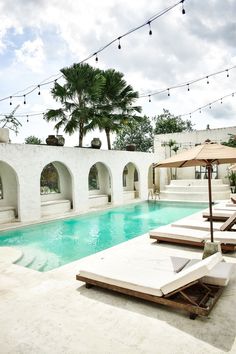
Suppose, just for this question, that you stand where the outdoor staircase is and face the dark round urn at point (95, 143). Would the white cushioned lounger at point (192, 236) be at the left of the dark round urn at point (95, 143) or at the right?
left

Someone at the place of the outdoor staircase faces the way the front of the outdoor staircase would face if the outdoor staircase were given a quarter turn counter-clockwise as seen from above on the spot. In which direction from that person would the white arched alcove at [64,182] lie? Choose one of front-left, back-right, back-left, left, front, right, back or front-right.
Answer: back-right

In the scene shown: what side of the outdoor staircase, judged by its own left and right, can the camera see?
front

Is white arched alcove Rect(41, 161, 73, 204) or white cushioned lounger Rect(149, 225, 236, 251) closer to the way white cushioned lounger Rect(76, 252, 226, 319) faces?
the white arched alcove

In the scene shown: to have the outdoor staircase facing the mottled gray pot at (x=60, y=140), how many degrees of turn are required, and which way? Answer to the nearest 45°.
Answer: approximately 45° to its right

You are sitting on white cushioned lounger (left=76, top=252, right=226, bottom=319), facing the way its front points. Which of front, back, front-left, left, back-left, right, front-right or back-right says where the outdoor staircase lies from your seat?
front-right

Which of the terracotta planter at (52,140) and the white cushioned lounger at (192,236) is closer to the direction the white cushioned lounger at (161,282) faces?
the terracotta planter

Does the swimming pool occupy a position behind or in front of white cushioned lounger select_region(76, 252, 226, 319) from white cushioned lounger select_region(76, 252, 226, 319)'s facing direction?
in front

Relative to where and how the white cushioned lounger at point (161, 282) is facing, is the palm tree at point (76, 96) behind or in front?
in front

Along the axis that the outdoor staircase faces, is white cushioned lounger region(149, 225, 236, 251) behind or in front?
in front

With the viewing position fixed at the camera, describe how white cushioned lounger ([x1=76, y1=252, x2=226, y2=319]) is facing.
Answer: facing away from the viewer and to the left of the viewer

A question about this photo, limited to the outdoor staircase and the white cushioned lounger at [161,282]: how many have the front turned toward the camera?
1

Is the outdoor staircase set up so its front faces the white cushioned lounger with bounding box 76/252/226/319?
yes

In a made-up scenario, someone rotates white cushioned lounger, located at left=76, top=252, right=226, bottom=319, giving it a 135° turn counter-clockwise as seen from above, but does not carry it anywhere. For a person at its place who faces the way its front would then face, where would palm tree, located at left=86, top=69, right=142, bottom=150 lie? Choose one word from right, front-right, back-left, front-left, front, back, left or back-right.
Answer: back

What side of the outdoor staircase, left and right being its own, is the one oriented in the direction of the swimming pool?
front

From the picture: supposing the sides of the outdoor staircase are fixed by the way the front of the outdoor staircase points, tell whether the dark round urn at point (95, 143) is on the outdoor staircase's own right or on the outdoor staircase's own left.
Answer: on the outdoor staircase's own right
